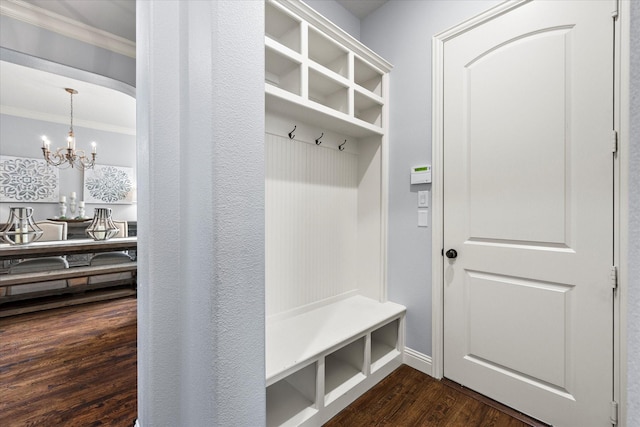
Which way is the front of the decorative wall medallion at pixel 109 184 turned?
toward the camera

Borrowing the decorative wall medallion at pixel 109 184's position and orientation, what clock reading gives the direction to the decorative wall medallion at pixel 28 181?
the decorative wall medallion at pixel 28 181 is roughly at 3 o'clock from the decorative wall medallion at pixel 109 184.

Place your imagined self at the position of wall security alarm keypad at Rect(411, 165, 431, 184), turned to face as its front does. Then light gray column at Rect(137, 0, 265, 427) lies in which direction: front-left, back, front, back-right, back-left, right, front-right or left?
front

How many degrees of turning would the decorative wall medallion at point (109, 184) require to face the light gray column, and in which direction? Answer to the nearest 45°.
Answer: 0° — it already faces it

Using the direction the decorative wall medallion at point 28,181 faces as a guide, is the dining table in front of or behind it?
in front

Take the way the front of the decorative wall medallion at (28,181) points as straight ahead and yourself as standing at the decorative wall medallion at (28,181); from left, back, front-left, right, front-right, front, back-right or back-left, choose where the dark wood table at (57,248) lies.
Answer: front

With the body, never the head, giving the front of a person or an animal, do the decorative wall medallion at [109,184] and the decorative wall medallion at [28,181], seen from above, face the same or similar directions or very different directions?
same or similar directions

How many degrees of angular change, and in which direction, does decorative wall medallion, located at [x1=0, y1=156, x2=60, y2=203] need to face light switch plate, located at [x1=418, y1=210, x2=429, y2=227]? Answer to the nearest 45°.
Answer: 0° — it already faces it

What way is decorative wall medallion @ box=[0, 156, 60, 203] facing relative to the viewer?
toward the camera

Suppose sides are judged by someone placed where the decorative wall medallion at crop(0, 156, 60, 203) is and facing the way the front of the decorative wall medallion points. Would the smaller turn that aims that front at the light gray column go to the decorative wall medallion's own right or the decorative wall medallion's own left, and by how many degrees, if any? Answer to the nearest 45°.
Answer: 0° — it already faces it

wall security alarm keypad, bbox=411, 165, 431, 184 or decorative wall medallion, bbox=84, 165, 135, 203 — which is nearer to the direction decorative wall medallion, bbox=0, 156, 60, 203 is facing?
the wall security alarm keypad

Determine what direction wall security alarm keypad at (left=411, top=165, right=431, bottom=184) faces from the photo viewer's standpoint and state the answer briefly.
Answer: facing the viewer and to the left of the viewer

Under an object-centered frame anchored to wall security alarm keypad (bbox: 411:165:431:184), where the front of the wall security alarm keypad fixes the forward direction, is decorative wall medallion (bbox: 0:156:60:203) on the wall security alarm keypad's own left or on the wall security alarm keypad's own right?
on the wall security alarm keypad's own right

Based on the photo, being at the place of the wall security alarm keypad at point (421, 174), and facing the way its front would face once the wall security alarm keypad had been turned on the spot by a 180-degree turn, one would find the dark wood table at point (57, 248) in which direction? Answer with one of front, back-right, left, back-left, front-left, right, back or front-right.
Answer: back-left

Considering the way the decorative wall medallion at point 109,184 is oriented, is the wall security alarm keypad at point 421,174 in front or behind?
in front

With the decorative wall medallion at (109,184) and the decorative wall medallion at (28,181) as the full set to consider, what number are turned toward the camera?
2
